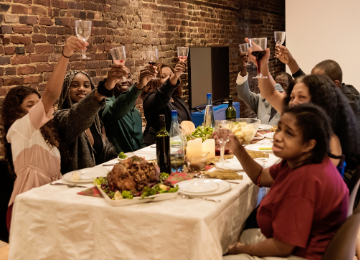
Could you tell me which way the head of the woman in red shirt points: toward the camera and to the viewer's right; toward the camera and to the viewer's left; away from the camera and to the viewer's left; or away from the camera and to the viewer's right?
toward the camera and to the viewer's left

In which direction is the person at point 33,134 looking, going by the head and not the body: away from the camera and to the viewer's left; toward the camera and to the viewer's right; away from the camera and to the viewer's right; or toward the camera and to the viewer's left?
toward the camera and to the viewer's right

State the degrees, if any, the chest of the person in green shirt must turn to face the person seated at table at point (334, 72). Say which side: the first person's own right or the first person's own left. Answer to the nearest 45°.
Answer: approximately 45° to the first person's own left

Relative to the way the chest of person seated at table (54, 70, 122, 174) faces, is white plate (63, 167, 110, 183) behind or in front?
in front

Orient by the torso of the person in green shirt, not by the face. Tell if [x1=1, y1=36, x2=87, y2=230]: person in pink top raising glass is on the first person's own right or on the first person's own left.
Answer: on the first person's own right

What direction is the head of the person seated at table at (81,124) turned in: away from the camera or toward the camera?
toward the camera

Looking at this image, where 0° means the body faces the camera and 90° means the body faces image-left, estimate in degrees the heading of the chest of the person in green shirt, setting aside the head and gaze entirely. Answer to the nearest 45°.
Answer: approximately 315°

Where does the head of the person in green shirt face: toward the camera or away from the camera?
toward the camera

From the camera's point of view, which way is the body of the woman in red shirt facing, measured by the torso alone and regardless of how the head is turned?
to the viewer's left

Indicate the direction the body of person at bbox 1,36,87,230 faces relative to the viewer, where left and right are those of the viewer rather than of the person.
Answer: facing the viewer and to the right of the viewer

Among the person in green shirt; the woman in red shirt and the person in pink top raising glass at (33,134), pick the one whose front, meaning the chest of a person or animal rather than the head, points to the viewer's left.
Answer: the woman in red shirt

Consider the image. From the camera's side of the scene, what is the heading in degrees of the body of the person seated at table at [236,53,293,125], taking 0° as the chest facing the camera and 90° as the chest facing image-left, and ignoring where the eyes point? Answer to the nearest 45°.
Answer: approximately 45°

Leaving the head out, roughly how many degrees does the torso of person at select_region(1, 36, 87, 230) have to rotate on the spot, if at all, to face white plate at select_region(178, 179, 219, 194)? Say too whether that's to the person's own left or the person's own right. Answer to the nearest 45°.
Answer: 0° — they already face it
